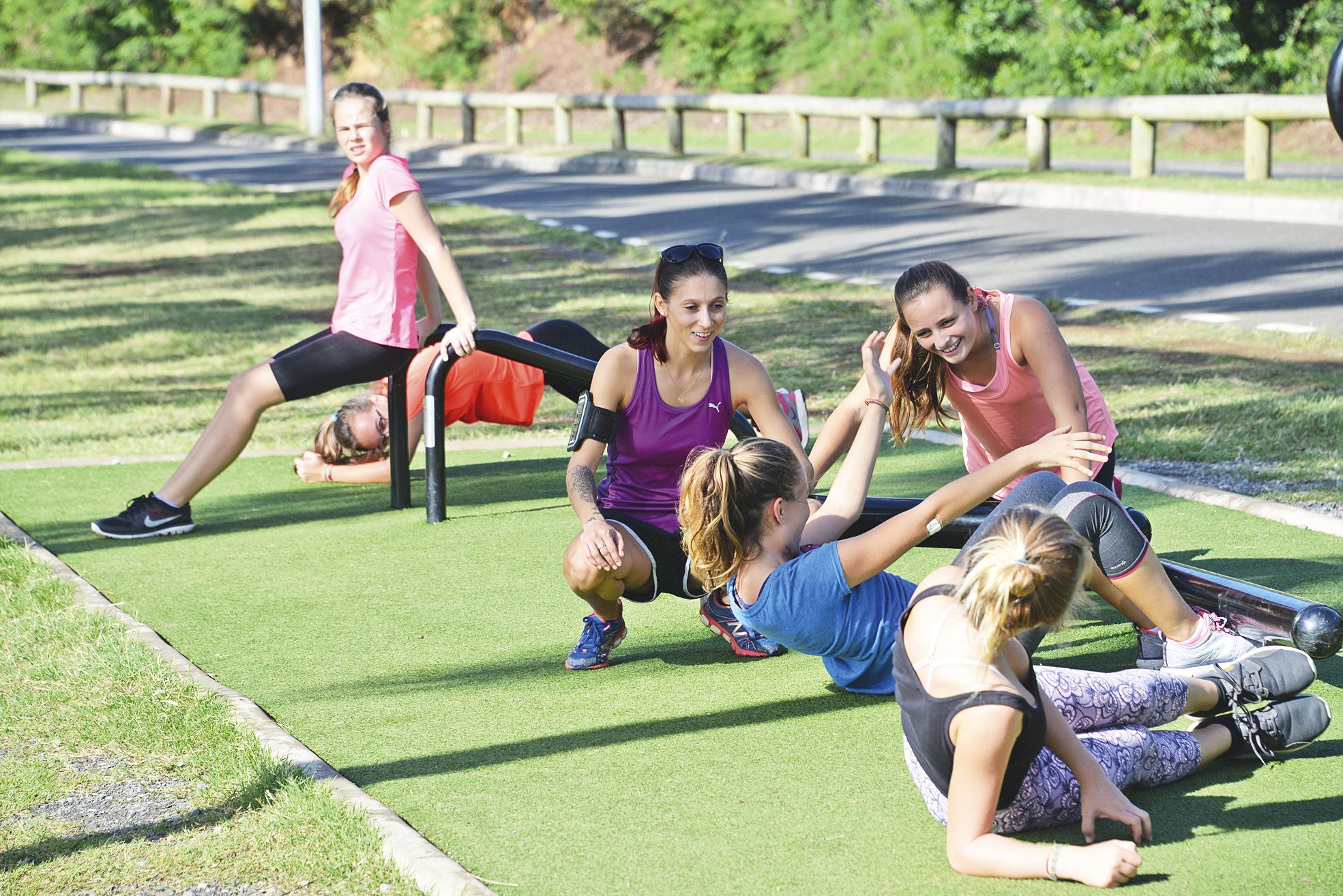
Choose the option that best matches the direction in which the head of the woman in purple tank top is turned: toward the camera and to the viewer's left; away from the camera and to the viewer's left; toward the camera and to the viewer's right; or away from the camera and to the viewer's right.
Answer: toward the camera and to the viewer's right

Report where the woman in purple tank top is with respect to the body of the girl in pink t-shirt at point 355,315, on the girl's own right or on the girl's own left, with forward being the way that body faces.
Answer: on the girl's own left

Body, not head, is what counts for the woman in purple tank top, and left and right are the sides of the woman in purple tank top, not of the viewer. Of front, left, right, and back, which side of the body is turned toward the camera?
front

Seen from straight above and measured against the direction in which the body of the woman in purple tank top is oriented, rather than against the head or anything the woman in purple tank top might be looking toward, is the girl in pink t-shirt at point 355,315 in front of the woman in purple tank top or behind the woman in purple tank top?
behind

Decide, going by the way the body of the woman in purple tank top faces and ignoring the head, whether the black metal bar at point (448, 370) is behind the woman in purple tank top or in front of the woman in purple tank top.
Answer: behind

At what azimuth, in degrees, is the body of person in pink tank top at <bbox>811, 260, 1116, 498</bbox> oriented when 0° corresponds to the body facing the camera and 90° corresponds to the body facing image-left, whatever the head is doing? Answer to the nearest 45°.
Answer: approximately 45°

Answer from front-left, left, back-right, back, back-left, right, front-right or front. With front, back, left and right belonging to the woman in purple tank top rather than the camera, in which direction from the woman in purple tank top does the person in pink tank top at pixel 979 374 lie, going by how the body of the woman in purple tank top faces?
left

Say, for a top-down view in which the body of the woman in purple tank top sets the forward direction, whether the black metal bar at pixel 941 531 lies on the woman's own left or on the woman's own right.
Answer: on the woman's own left

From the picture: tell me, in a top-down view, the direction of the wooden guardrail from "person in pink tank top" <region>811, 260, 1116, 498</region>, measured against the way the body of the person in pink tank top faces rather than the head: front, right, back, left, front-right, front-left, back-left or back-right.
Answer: back-right

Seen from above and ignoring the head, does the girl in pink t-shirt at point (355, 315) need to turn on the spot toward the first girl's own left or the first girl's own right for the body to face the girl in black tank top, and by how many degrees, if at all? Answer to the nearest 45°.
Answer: approximately 90° to the first girl's own left

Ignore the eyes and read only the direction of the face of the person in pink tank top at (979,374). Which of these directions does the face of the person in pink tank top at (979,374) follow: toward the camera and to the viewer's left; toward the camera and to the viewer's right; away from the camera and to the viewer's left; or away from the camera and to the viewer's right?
toward the camera and to the viewer's left
